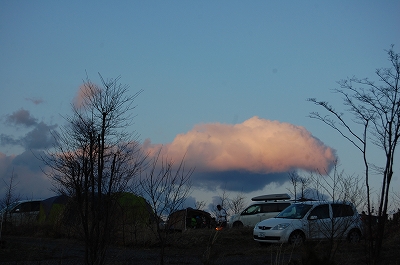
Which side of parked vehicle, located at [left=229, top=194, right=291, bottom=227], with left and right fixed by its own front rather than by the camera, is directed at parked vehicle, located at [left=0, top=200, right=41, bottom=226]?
front

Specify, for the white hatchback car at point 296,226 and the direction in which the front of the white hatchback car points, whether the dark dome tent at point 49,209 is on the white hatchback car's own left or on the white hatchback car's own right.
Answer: on the white hatchback car's own right

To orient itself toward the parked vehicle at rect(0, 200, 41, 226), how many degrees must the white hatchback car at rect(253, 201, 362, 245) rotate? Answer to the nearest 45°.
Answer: approximately 90° to its right

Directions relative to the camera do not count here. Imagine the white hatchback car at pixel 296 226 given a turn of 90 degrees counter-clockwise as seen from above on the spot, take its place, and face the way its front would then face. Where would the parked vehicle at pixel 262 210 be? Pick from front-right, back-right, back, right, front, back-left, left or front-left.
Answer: back-left

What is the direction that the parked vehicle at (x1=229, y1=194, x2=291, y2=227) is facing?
to the viewer's left

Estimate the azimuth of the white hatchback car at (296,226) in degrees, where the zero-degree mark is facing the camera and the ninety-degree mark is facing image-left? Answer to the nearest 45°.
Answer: approximately 45°
